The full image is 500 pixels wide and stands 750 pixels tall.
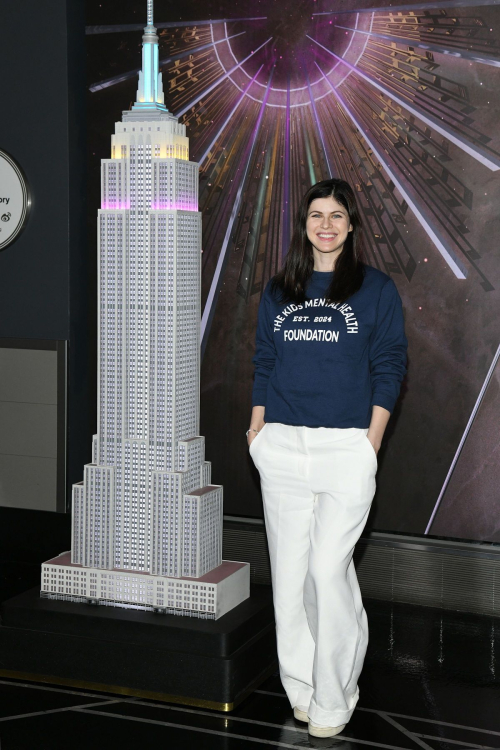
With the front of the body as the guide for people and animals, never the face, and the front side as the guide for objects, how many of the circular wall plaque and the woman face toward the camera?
2

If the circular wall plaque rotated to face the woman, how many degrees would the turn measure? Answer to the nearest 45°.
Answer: approximately 45° to its left

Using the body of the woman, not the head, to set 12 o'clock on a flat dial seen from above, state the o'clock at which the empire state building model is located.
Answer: The empire state building model is roughly at 4 o'clock from the woman.

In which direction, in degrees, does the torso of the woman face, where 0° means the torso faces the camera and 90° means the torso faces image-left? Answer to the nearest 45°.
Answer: approximately 0°

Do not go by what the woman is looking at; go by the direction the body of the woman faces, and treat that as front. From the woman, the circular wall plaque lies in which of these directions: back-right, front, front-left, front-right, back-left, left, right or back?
back-right
